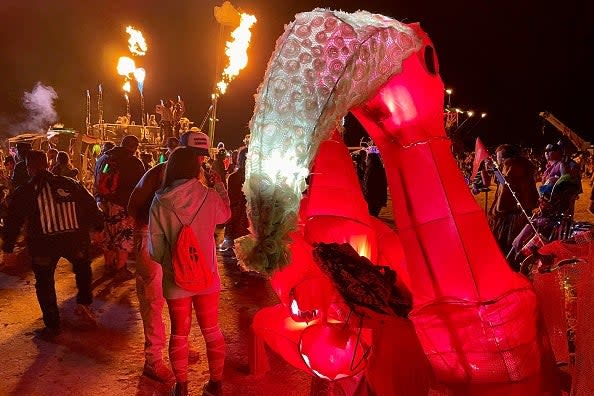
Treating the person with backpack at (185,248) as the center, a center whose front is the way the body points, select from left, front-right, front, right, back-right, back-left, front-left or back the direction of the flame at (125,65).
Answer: front

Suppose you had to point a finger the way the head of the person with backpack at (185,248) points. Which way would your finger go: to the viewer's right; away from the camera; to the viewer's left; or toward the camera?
away from the camera

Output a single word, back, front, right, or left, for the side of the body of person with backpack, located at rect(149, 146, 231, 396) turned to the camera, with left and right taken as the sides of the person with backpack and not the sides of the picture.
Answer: back

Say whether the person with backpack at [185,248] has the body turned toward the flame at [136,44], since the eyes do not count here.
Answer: yes

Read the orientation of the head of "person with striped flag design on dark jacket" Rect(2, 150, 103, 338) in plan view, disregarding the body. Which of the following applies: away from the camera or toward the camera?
away from the camera

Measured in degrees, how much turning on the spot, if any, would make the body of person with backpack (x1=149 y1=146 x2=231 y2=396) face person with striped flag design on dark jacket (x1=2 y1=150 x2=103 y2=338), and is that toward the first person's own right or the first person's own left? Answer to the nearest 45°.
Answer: approximately 45° to the first person's own left
